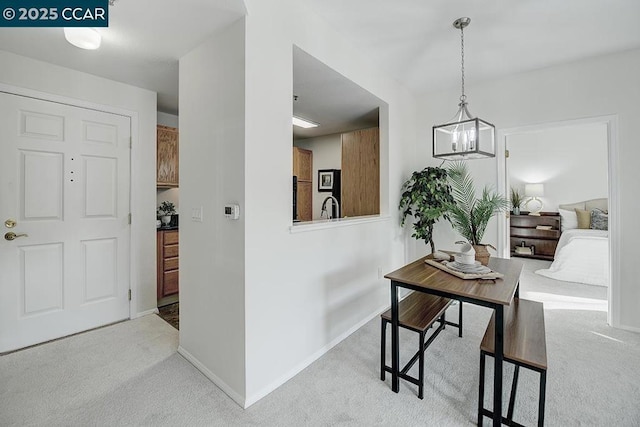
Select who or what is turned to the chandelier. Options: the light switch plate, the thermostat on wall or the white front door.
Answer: the white front door

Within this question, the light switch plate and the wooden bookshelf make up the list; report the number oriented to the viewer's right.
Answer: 0

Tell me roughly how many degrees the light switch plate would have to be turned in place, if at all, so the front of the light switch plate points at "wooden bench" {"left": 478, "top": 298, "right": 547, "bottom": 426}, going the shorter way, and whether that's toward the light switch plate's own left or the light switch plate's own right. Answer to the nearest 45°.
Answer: approximately 90° to the light switch plate's own left

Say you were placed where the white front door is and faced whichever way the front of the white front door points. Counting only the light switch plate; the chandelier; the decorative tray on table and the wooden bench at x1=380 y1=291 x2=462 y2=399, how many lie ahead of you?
4

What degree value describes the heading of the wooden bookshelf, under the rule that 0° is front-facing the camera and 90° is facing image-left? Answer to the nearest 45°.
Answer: approximately 45°

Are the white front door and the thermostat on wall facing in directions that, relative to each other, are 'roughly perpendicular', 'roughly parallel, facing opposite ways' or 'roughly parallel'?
roughly perpendicular

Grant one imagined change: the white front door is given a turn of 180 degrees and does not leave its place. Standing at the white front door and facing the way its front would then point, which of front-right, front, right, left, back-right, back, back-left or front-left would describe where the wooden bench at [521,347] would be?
back

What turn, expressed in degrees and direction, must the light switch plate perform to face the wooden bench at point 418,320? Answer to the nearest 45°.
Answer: approximately 90° to its left

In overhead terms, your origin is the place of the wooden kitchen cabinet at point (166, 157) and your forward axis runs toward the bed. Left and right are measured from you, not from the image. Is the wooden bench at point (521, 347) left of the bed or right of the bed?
right

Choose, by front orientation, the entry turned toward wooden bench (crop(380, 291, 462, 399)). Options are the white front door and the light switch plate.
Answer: the white front door

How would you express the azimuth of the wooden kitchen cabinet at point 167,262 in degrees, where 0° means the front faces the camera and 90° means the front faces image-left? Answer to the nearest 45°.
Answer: approximately 315°

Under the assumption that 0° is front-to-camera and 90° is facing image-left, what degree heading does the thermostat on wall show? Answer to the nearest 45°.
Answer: approximately 45°

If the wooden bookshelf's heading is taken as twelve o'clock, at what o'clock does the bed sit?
The bed is roughly at 10 o'clock from the wooden bookshelf.

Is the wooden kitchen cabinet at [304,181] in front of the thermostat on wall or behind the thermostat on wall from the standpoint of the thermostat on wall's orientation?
behind
